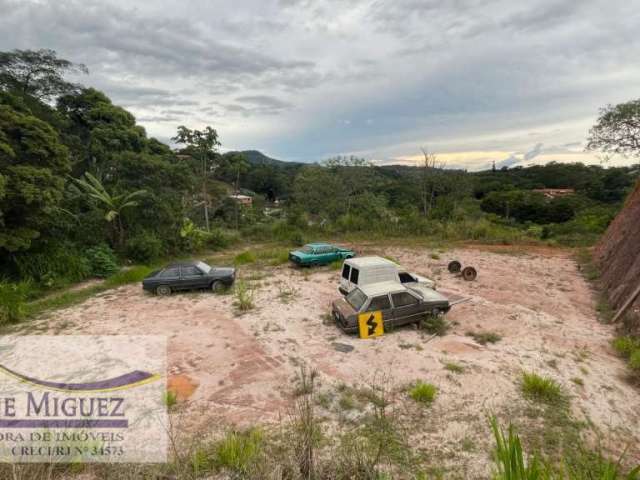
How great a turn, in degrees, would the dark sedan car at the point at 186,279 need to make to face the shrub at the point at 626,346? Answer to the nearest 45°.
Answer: approximately 45° to its right

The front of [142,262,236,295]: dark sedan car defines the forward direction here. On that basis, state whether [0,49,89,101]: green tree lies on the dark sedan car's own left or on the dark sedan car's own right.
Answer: on the dark sedan car's own left

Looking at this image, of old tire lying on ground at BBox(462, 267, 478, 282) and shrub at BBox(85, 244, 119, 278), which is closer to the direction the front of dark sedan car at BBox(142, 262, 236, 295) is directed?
the old tire lying on ground

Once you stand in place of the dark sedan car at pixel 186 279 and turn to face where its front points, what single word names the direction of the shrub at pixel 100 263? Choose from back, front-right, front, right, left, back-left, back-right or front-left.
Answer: back-left

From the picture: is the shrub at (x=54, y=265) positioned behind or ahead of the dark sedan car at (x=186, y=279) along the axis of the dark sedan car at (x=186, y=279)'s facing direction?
behind

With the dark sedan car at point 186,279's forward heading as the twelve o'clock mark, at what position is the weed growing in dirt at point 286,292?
The weed growing in dirt is roughly at 1 o'clock from the dark sedan car.

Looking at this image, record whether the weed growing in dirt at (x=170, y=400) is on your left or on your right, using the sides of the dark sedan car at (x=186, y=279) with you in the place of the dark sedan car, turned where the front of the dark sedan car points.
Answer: on your right

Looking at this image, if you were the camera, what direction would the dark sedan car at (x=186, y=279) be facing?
facing to the right of the viewer

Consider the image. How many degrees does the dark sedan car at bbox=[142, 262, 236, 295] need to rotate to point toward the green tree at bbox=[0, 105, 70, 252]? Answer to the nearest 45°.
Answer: approximately 180°

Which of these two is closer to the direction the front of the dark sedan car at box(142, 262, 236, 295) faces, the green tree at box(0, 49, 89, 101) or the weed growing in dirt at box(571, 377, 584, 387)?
the weed growing in dirt

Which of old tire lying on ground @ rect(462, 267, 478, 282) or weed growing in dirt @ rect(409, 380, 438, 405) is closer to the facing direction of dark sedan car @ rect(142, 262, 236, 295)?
the old tire lying on ground
